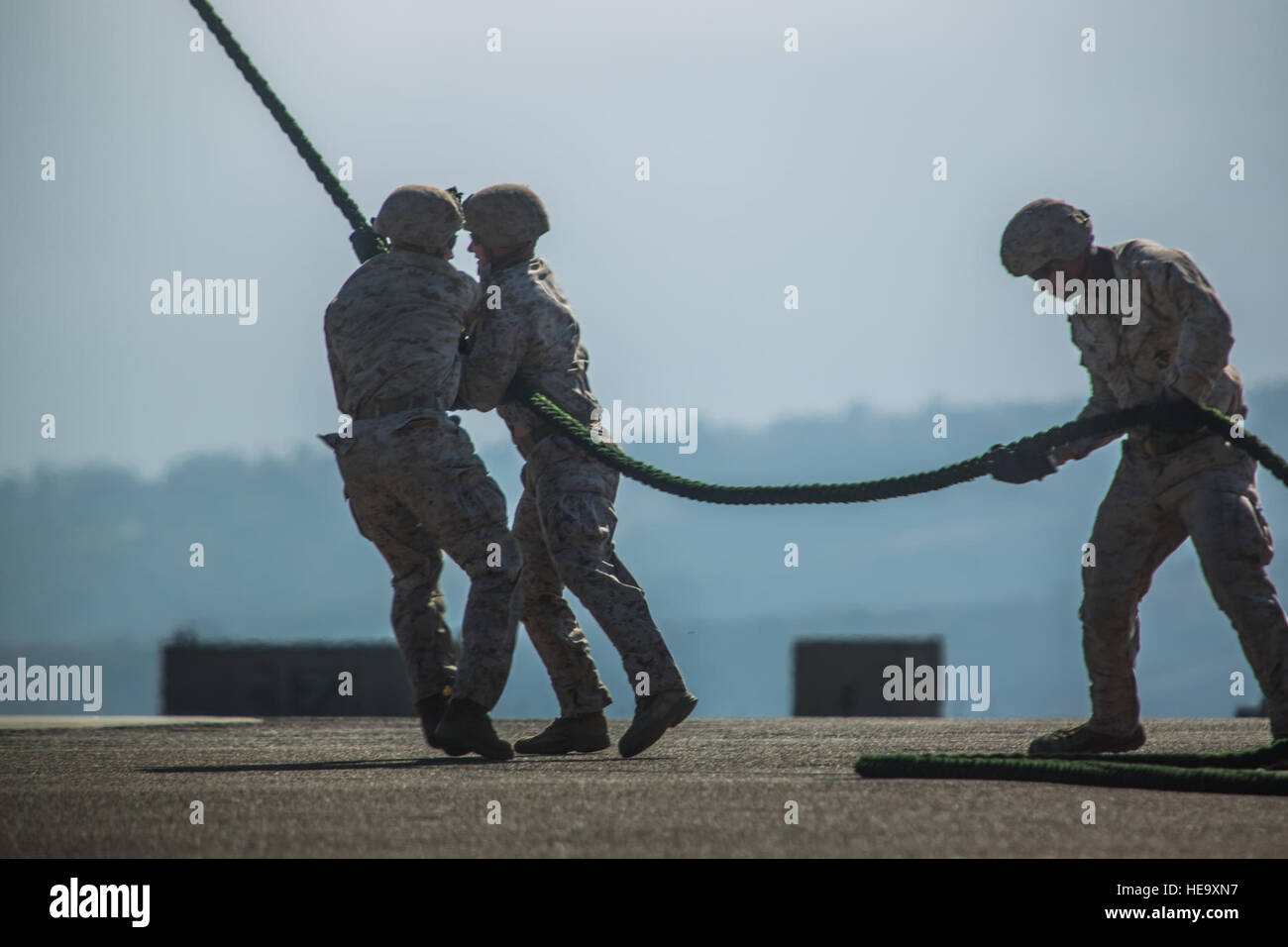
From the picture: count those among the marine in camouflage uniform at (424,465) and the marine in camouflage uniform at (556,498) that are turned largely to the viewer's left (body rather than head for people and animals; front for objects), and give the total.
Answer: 1

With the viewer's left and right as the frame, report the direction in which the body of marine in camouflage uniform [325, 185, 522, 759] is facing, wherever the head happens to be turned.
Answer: facing away from the viewer and to the right of the viewer

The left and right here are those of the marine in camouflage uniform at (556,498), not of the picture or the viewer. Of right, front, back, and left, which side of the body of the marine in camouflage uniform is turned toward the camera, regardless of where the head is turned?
left

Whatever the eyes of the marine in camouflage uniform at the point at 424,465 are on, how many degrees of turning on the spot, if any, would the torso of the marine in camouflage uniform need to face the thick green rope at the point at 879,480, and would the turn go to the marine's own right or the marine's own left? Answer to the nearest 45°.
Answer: approximately 45° to the marine's own right

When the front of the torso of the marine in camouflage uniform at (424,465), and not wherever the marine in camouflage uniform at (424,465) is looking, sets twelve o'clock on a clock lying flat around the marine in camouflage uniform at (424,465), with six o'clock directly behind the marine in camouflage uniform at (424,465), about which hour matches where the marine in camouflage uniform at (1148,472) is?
the marine in camouflage uniform at (1148,472) is roughly at 2 o'clock from the marine in camouflage uniform at (424,465).

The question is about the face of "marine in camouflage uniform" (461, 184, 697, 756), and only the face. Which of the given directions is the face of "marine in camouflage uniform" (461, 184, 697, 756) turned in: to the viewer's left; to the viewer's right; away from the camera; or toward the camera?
to the viewer's left

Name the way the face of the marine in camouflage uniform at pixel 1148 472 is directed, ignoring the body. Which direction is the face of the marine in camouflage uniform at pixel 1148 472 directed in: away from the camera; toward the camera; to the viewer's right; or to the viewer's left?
to the viewer's left
